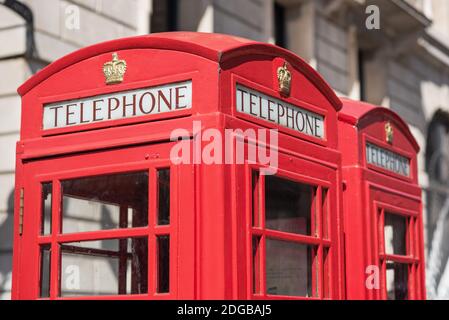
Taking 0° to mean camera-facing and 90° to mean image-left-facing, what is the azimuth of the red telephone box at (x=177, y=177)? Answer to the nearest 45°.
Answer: approximately 45°

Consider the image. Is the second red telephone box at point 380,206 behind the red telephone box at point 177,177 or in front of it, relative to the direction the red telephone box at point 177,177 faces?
behind
